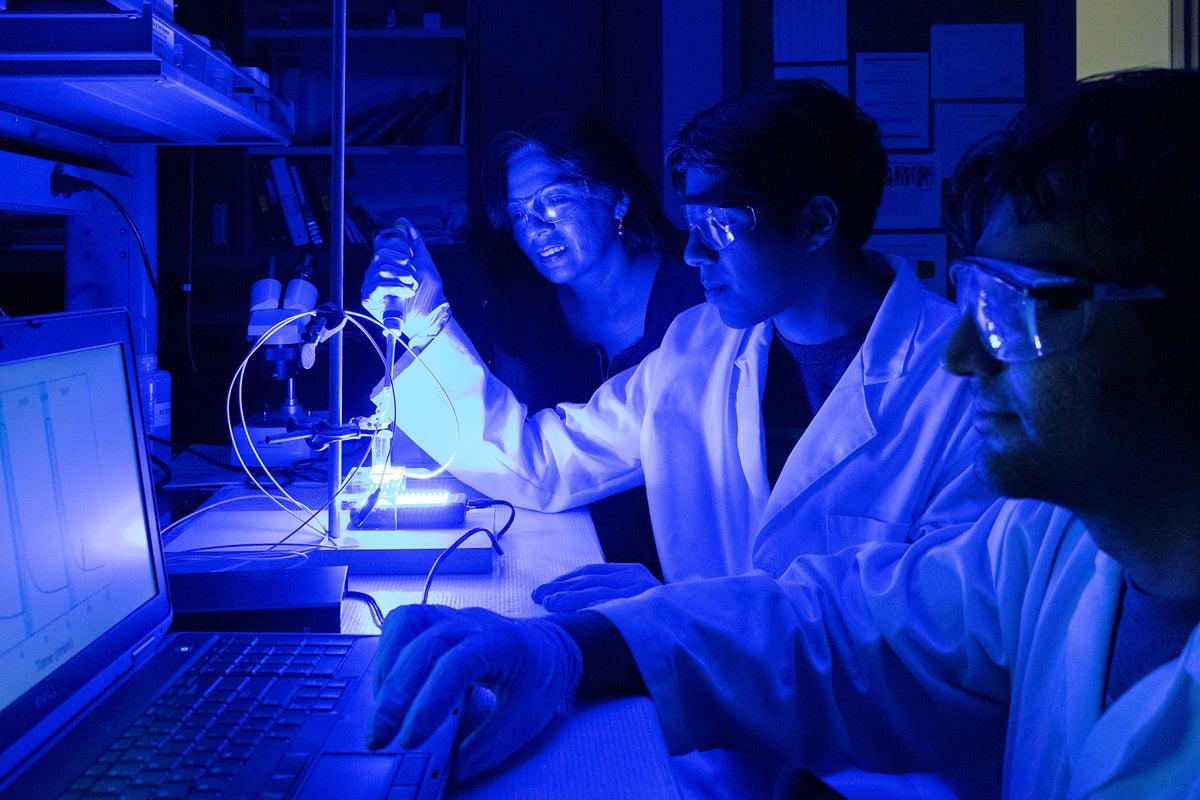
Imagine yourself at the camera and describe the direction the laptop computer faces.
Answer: facing the viewer and to the right of the viewer

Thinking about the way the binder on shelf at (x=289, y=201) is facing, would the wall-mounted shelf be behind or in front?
in front

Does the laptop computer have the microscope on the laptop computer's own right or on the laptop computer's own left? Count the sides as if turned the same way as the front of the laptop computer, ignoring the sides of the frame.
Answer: on the laptop computer's own left

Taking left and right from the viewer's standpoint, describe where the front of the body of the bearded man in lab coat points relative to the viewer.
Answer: facing the viewer and to the left of the viewer

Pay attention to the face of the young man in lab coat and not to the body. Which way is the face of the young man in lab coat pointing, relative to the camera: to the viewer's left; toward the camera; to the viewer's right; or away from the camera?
to the viewer's left

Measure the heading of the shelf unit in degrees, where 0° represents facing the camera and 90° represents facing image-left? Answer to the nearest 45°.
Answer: approximately 0°

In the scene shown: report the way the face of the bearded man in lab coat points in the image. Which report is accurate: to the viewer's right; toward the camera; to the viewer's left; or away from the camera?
to the viewer's left

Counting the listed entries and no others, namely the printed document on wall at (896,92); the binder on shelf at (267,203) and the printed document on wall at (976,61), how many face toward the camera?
3

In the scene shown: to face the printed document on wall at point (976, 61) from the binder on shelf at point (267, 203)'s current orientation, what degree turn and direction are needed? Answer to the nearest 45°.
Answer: approximately 90° to its left

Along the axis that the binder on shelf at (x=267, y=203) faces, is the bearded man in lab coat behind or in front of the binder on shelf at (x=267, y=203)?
in front

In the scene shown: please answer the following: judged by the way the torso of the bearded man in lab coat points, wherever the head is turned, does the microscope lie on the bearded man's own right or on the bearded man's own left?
on the bearded man's own right
